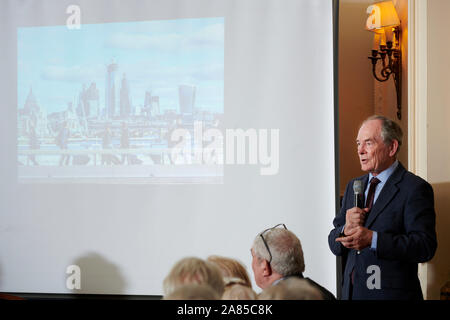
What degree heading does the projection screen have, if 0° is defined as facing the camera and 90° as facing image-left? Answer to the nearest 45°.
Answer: approximately 0°

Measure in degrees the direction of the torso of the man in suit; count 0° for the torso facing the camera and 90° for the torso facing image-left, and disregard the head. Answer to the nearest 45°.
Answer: approximately 45°

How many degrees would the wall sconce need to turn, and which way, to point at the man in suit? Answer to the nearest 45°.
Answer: approximately 45° to its left

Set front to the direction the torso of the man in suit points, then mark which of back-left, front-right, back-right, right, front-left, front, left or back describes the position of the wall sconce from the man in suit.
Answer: back-right

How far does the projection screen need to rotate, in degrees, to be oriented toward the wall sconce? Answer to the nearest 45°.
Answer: approximately 90° to its left
